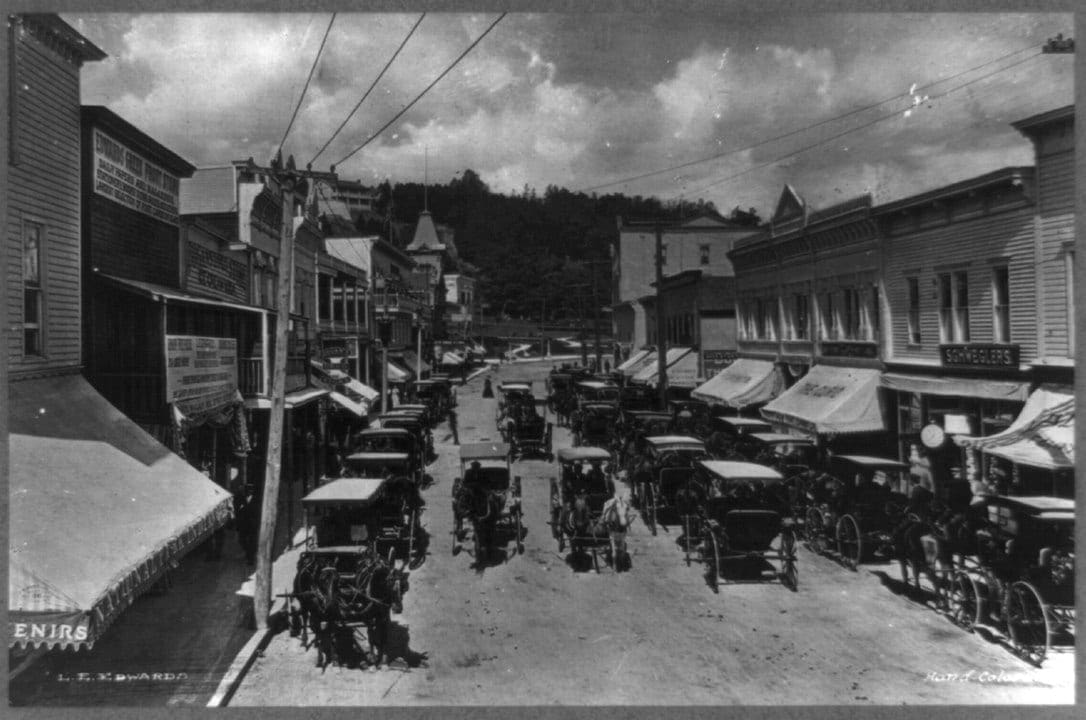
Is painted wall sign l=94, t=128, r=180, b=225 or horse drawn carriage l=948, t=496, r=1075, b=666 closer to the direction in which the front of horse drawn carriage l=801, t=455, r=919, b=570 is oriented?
the painted wall sign

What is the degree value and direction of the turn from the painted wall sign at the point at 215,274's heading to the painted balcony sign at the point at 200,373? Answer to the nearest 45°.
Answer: approximately 45° to its right

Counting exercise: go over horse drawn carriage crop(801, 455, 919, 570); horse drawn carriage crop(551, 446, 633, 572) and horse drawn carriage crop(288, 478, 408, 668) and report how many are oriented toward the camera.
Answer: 2

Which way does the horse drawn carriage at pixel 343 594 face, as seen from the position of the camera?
facing the viewer

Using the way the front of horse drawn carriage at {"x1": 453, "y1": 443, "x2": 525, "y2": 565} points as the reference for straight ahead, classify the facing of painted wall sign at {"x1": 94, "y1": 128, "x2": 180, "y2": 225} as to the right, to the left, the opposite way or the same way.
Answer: to the left

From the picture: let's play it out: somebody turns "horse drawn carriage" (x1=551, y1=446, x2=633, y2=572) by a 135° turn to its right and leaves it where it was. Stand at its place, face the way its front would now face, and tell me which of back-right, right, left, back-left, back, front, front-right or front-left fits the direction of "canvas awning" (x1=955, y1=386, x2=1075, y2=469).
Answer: back-right

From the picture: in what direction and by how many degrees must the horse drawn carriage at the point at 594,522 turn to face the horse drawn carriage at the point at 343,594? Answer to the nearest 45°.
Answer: approximately 45° to its right

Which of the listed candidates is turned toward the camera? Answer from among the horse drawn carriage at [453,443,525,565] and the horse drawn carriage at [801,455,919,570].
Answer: the horse drawn carriage at [453,443,525,565]

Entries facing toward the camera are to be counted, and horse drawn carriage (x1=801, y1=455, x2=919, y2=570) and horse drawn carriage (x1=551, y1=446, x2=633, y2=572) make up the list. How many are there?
1

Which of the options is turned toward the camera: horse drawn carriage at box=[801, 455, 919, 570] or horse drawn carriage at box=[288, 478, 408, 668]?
horse drawn carriage at box=[288, 478, 408, 668]

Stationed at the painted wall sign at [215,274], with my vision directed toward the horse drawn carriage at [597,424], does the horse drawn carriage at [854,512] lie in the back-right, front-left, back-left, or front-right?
front-right

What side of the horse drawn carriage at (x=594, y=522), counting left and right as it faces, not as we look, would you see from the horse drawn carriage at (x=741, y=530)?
left

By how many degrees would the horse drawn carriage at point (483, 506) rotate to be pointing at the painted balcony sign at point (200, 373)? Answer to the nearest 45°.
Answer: approximately 90° to its right

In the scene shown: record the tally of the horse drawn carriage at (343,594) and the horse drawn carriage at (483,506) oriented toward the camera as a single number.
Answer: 2

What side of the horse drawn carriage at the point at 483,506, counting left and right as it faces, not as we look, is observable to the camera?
front

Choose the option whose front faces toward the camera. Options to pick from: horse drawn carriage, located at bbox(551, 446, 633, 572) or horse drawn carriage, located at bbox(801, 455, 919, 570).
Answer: horse drawn carriage, located at bbox(551, 446, 633, 572)

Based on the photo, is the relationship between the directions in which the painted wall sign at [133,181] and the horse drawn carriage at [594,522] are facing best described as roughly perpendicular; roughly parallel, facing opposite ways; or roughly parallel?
roughly perpendicular
